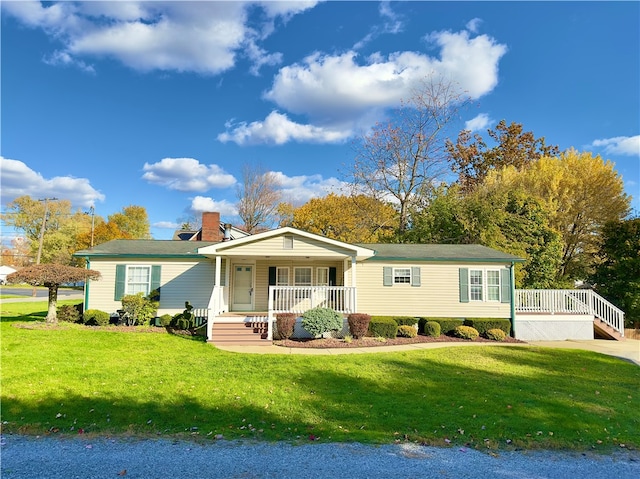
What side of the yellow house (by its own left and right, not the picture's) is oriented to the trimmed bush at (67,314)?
right

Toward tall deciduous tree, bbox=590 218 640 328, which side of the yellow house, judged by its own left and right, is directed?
left

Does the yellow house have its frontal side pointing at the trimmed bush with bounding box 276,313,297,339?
yes

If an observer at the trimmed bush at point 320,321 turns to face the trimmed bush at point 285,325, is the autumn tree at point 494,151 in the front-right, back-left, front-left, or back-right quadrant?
back-right

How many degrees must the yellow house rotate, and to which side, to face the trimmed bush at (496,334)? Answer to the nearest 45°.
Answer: approximately 90° to its left

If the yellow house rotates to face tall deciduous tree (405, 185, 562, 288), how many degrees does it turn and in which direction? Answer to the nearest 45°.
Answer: approximately 135° to its left

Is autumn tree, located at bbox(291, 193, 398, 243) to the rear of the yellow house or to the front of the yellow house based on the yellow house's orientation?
to the rear

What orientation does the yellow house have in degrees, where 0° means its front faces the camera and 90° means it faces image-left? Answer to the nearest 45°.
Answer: approximately 0°

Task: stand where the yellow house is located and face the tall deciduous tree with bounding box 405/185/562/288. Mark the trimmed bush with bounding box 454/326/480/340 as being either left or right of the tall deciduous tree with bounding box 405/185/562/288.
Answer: right

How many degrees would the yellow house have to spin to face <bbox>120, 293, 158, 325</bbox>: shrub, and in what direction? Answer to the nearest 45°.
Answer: approximately 90° to its right

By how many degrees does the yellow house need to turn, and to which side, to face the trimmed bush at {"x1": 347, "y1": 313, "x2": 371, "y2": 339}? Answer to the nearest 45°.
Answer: approximately 45° to its left
